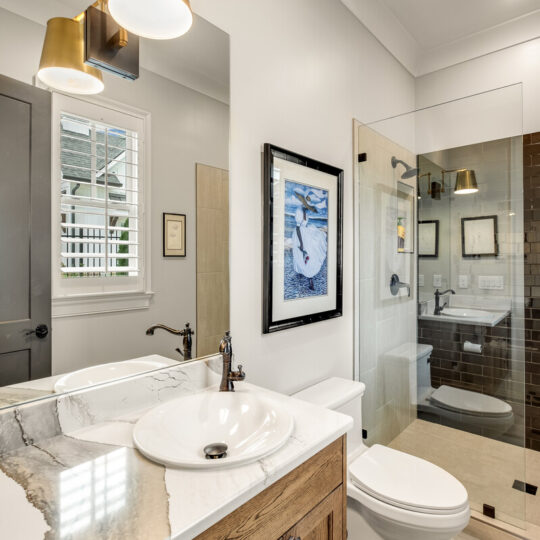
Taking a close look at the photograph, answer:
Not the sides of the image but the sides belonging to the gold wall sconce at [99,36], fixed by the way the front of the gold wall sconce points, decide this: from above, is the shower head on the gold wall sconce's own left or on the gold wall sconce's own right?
on the gold wall sconce's own left

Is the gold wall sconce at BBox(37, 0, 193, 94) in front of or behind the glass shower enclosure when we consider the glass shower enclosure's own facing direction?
in front

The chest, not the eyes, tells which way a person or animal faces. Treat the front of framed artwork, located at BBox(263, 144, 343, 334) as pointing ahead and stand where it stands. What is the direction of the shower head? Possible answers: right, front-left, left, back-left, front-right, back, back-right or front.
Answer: left

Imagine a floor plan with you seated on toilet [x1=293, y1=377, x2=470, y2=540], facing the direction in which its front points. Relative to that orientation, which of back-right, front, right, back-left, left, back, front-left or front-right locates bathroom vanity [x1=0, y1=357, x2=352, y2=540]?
right

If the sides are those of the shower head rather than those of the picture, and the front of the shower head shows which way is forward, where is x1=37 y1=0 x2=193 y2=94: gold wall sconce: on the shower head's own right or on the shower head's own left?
on the shower head's own right

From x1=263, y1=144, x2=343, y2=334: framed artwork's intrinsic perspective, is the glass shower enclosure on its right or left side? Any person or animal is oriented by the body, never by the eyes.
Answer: on its left

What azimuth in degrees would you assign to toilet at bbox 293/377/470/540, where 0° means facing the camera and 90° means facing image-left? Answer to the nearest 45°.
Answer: approximately 315°

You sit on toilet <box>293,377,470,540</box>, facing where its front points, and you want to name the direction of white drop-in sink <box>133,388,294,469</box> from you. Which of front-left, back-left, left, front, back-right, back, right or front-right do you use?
right

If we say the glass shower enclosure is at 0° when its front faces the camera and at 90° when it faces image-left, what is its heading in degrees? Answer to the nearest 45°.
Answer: approximately 45°

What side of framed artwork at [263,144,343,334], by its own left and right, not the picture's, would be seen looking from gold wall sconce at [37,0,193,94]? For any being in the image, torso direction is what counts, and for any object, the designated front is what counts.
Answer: right
